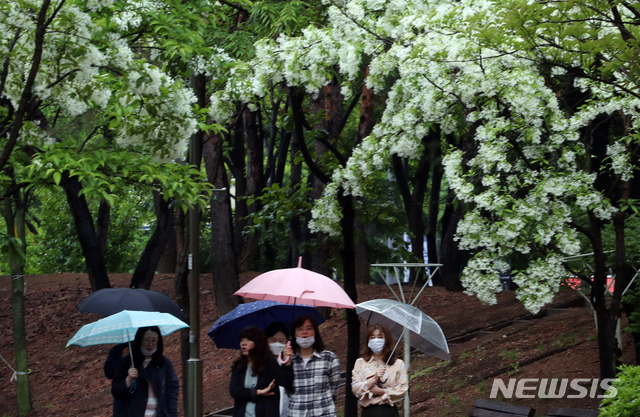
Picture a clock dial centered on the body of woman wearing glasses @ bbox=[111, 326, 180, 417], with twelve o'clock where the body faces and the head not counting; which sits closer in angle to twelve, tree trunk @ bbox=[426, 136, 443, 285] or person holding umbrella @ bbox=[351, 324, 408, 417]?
the person holding umbrella

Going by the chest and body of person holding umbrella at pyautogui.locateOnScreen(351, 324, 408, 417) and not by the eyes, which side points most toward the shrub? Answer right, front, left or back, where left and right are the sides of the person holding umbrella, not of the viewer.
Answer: left

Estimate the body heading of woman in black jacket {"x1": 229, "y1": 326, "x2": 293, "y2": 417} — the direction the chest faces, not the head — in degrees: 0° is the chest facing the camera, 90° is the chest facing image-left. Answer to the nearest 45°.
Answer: approximately 45°

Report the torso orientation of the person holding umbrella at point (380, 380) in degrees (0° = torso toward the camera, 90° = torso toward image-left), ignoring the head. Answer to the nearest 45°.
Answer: approximately 0°

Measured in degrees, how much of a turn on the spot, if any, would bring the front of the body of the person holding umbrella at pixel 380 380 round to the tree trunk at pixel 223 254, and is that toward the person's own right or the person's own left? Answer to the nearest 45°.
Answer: approximately 180°

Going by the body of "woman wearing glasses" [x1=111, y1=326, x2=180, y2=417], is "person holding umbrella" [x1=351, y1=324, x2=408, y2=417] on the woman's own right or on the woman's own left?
on the woman's own left

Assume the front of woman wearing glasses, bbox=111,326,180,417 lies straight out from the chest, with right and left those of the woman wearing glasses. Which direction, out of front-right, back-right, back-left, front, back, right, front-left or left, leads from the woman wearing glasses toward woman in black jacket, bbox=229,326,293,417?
front-left

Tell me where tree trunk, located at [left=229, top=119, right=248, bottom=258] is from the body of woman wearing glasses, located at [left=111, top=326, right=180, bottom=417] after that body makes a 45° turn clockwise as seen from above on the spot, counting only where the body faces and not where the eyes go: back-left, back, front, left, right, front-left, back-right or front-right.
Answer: back-right

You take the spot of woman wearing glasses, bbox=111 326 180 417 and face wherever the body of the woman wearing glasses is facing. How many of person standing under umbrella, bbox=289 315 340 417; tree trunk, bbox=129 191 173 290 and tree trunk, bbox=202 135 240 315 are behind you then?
2

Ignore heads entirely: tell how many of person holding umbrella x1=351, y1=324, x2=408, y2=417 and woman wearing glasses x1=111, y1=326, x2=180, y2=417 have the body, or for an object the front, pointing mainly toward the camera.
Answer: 2
